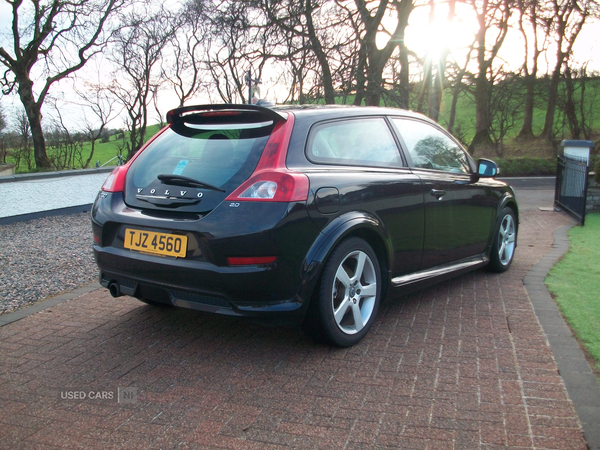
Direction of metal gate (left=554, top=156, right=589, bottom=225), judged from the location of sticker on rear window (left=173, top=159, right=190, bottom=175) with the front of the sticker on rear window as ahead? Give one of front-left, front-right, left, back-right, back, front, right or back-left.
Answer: back

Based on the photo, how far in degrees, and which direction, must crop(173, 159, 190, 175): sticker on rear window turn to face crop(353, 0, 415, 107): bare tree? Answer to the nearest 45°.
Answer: approximately 180°

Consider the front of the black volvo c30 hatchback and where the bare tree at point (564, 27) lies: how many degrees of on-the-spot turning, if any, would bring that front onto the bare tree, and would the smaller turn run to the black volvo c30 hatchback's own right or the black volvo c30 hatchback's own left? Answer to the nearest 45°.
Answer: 0° — it already faces it

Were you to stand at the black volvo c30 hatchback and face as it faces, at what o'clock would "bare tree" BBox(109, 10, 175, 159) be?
The bare tree is roughly at 10 o'clock from the black volvo c30 hatchback.

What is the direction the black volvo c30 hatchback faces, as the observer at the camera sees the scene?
facing away from the viewer and to the right of the viewer

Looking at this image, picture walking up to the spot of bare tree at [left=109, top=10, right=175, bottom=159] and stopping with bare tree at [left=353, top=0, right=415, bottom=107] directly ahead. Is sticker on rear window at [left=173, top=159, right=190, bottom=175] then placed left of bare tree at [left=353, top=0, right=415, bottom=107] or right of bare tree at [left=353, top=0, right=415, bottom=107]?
right

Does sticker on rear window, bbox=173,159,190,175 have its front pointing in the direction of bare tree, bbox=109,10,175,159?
no

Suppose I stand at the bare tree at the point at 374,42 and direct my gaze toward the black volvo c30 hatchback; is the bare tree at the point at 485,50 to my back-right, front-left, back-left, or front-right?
back-left

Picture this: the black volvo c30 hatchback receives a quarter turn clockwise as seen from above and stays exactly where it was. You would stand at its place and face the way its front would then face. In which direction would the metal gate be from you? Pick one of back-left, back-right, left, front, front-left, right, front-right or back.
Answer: left

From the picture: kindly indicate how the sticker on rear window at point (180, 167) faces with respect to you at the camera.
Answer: facing the viewer and to the left of the viewer

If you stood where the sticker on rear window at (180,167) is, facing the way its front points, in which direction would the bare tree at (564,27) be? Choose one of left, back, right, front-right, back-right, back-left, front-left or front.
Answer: back

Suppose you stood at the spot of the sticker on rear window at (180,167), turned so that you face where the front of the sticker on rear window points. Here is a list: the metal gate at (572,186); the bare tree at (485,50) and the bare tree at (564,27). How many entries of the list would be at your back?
3

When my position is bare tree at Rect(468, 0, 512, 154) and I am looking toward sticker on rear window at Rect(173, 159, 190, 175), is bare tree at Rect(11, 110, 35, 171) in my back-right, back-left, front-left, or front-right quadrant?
front-right

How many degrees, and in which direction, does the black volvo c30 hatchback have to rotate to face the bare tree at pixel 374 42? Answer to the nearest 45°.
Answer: approximately 45° to its left

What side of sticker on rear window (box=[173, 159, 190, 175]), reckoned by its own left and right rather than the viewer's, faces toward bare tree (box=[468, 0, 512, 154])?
back
